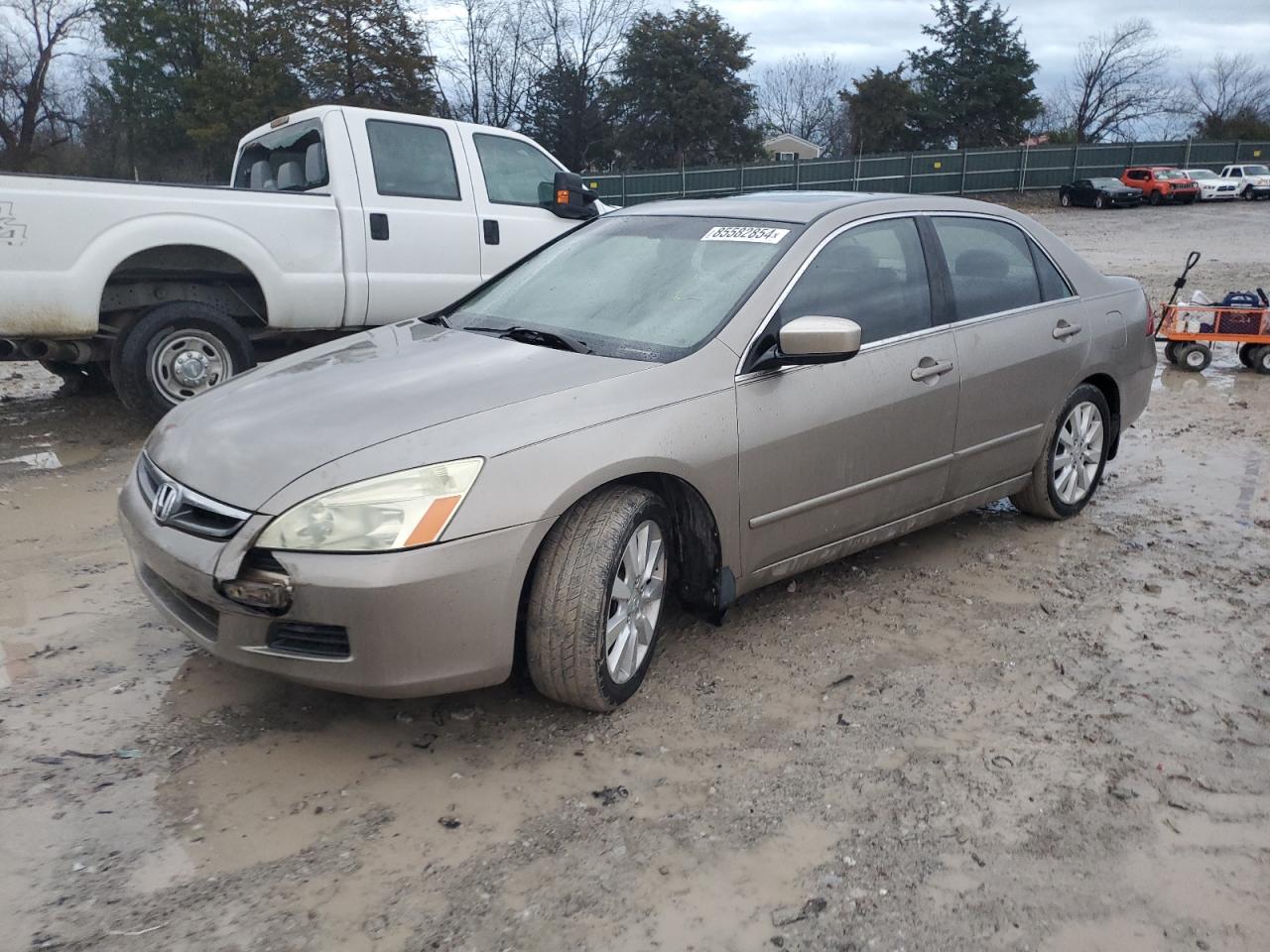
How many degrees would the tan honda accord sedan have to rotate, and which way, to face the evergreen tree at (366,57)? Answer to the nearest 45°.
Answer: approximately 135° to its right

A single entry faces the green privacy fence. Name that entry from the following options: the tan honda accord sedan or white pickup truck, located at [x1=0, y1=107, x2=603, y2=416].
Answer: the white pickup truck

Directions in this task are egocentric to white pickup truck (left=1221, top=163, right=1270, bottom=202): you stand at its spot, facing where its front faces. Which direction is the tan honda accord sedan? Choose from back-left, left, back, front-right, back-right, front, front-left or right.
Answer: front-right

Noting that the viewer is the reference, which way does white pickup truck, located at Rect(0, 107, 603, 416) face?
facing away from the viewer and to the right of the viewer

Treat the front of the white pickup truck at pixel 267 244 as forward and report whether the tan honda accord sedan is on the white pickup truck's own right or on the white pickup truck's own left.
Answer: on the white pickup truck's own right

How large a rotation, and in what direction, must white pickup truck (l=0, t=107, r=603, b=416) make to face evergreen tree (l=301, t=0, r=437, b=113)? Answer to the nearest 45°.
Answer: approximately 45° to its left

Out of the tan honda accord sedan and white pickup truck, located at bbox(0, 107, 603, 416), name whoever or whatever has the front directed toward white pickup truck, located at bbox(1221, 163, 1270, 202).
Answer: white pickup truck, located at bbox(0, 107, 603, 416)

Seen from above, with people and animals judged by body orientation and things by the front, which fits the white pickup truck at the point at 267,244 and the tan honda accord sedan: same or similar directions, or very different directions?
very different directions

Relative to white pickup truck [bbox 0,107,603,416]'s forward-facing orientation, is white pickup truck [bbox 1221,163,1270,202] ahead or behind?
ahead
